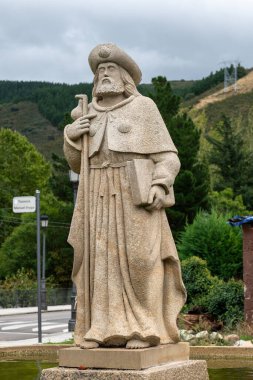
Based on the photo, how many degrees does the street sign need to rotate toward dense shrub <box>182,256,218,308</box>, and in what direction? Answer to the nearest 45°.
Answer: approximately 135° to its left

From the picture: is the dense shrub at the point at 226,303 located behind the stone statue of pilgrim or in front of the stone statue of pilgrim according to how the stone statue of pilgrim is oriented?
behind

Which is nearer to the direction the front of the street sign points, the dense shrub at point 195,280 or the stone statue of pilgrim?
the stone statue of pilgrim

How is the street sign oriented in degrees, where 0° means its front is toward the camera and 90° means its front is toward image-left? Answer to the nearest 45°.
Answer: approximately 0°

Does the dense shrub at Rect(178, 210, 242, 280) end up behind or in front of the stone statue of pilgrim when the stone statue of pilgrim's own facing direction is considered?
behind

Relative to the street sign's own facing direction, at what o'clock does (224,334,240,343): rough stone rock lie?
The rough stone rock is roughly at 9 o'clock from the street sign.

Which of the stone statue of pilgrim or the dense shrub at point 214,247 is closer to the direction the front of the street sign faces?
the stone statue of pilgrim

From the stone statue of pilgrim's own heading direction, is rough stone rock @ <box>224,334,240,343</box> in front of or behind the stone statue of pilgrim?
behind

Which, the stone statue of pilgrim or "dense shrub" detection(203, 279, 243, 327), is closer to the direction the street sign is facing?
the stone statue of pilgrim

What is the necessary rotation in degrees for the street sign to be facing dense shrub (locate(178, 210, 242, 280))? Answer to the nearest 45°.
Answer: approximately 135° to its left
